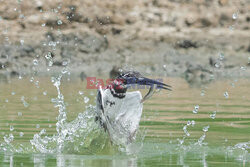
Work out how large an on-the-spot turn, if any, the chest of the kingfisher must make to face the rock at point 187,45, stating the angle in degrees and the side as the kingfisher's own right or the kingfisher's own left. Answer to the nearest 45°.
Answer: approximately 135° to the kingfisher's own left

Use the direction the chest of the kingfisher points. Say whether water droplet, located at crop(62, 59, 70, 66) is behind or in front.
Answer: behind

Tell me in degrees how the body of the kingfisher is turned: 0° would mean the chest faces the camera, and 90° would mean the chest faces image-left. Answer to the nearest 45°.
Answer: approximately 315°

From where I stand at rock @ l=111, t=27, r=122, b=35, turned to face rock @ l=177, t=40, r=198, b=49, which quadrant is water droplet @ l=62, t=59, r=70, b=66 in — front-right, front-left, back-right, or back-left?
back-right

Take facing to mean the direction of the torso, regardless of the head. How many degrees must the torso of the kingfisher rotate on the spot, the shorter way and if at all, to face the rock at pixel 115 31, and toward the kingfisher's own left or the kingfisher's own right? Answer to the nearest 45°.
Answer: approximately 135° to the kingfisher's own left
